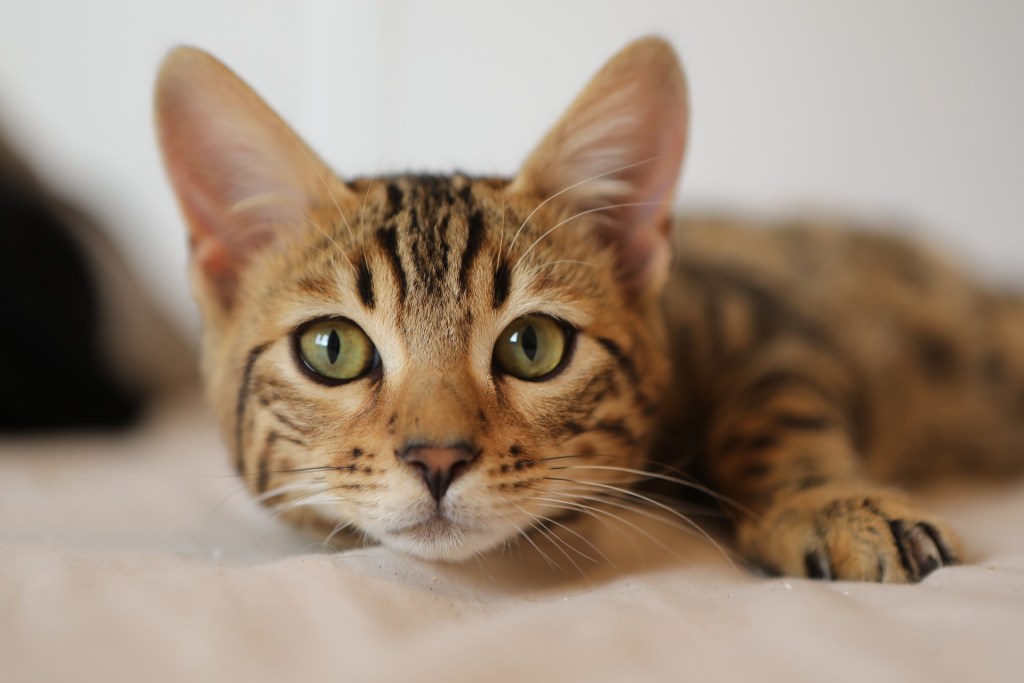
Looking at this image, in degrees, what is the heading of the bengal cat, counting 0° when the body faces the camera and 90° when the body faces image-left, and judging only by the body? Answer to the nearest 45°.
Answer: approximately 45°
